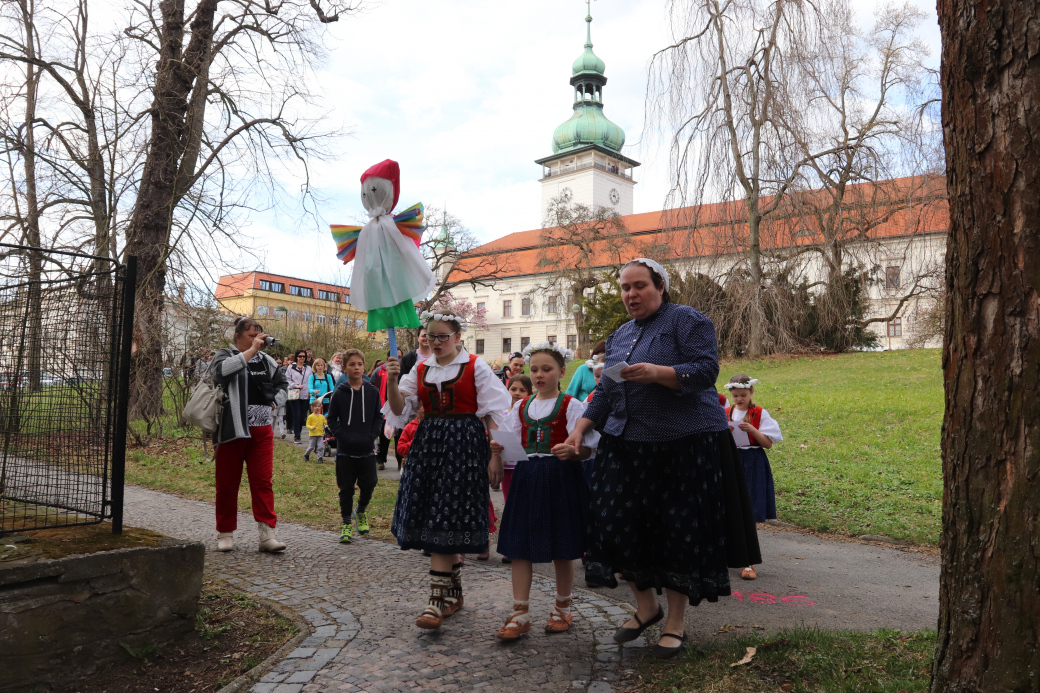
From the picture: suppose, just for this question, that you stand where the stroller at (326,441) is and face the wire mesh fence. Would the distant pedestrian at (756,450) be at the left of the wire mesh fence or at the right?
left

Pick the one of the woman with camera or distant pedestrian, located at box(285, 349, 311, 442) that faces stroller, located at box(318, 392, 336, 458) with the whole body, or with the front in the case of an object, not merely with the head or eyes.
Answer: the distant pedestrian

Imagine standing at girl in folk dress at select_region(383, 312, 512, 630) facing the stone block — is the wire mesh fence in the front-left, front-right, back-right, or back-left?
front-right

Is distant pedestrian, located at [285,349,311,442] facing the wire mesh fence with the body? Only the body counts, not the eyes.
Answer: yes

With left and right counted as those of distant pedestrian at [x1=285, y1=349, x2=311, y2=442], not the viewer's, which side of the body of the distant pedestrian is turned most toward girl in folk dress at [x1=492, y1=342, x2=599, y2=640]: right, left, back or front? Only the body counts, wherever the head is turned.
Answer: front

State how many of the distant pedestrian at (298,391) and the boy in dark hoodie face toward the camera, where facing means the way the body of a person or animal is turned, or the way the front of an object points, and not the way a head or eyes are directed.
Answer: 2

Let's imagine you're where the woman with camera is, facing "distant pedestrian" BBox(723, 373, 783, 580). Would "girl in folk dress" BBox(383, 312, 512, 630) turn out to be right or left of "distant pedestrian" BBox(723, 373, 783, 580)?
right

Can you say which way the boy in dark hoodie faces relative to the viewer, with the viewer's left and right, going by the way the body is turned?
facing the viewer

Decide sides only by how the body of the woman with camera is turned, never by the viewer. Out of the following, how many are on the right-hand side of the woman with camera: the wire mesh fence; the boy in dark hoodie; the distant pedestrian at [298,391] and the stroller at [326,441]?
1

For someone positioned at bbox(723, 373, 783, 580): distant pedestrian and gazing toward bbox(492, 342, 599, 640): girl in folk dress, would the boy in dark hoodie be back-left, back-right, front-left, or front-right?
front-right

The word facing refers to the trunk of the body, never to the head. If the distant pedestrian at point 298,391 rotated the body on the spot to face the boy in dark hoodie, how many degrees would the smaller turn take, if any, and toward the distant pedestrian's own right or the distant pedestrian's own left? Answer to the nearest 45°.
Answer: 0° — they already face them

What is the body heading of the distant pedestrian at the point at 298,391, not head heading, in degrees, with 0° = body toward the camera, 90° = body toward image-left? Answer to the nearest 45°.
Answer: approximately 0°

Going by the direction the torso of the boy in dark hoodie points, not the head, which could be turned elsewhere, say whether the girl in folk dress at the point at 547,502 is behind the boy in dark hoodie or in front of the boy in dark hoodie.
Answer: in front

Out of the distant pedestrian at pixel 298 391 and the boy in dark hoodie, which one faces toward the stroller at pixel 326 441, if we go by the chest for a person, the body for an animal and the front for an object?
the distant pedestrian

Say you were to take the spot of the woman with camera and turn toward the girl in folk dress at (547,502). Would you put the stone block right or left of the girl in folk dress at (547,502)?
right

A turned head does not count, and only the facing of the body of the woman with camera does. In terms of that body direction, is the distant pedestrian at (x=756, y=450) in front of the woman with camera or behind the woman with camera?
in front
